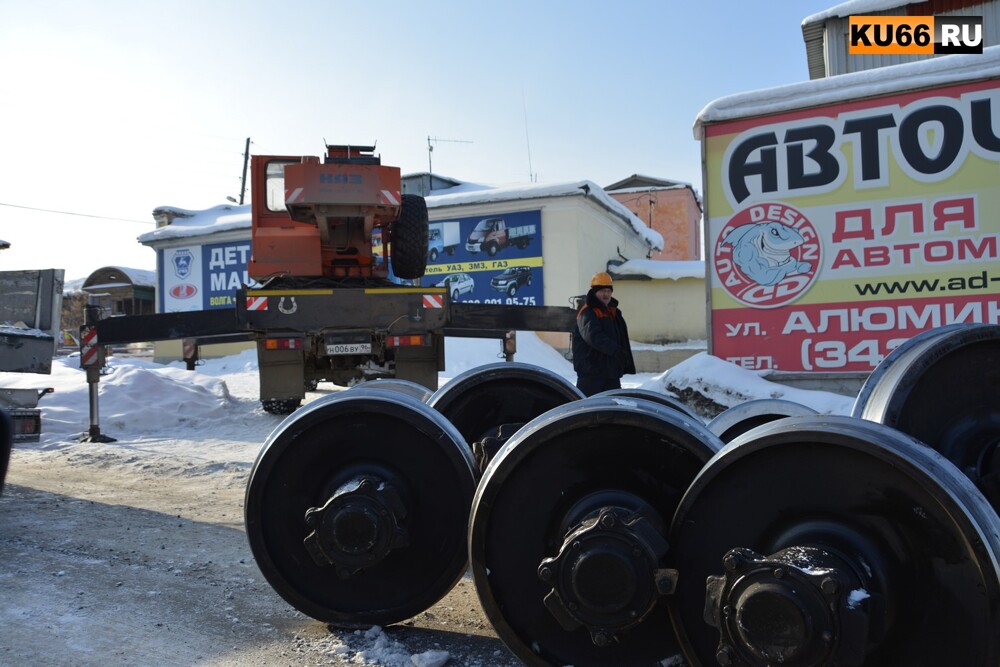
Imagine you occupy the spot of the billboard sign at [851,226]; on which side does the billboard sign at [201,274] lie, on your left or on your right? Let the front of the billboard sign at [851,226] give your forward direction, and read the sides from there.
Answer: on your right

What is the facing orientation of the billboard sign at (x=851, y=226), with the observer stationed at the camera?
facing the viewer and to the left of the viewer

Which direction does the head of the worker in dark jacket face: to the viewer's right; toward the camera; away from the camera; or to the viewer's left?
toward the camera

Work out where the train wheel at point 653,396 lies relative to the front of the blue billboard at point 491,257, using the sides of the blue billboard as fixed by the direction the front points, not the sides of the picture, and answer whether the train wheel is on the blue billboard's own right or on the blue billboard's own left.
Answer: on the blue billboard's own left

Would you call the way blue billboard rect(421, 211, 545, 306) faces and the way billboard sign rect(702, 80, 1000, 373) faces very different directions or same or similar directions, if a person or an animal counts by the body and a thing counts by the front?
same or similar directions

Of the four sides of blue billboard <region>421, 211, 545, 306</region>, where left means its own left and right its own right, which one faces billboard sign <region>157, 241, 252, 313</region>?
right

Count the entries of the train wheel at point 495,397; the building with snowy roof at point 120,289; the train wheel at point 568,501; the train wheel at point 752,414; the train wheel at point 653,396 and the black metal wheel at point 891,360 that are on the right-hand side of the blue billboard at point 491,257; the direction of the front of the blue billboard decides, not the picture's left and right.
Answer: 1

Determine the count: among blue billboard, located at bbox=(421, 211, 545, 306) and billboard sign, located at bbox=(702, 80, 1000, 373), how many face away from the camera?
0

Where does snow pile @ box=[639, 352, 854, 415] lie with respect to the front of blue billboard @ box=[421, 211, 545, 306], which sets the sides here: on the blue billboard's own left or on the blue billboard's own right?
on the blue billboard's own left

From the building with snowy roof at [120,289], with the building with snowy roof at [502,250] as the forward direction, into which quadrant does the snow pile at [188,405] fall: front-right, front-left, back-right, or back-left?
front-right

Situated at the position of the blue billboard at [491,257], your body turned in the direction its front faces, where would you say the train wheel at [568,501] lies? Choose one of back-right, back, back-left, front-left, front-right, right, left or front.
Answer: front-left

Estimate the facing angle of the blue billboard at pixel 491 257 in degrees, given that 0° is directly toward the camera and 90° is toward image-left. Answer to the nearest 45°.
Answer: approximately 45°
